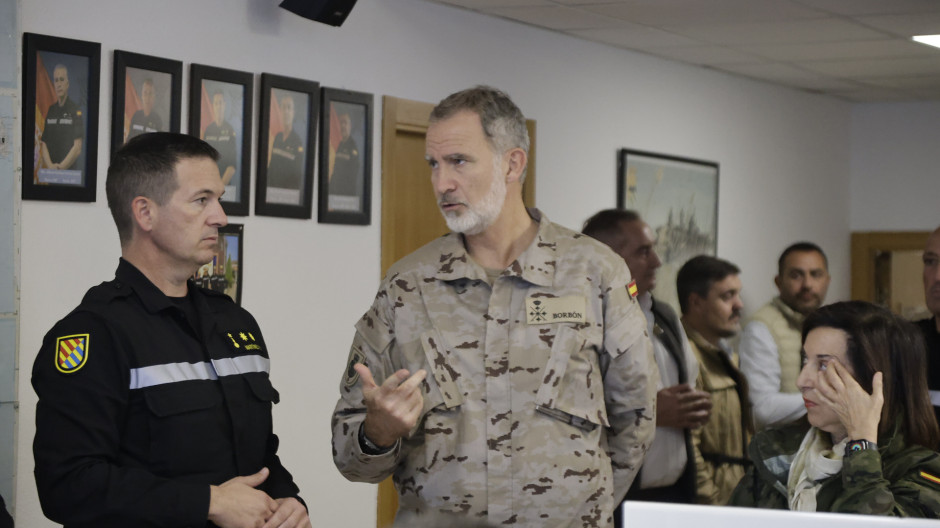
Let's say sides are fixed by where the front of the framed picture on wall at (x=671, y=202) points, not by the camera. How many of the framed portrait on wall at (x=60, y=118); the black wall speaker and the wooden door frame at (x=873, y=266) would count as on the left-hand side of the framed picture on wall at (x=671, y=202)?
1

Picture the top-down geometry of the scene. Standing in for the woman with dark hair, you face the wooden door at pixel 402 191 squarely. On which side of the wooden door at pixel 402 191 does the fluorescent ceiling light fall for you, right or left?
right

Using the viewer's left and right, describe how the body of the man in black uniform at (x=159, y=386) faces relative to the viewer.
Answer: facing the viewer and to the right of the viewer

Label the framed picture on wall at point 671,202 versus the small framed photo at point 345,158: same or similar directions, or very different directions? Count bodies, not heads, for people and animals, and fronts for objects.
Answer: same or similar directions

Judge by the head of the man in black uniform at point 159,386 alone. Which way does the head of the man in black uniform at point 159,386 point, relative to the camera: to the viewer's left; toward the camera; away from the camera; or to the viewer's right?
to the viewer's right

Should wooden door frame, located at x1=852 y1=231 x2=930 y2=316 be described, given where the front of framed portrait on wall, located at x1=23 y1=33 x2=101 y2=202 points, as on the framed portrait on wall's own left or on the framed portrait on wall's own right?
on the framed portrait on wall's own left

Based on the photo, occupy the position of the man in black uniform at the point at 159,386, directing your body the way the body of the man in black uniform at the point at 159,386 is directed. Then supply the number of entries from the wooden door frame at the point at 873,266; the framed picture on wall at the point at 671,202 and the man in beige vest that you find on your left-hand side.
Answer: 3

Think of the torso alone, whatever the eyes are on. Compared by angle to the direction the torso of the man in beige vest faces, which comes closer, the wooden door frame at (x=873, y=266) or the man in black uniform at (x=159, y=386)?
the man in black uniform

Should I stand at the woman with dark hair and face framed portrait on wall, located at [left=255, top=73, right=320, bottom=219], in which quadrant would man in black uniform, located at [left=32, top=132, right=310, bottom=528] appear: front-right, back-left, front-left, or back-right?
front-left

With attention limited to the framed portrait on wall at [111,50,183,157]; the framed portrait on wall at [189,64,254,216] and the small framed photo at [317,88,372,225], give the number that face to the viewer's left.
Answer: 0

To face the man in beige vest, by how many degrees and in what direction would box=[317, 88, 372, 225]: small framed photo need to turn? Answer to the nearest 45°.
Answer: approximately 45° to its left

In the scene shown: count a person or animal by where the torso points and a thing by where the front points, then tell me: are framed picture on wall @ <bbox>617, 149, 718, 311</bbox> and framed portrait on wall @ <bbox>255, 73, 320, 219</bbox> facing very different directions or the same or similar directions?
same or similar directions

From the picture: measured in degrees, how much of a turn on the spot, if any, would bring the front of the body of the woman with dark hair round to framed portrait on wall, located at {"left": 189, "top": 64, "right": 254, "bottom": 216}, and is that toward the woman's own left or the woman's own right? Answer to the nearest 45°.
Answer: approximately 90° to the woman's own right

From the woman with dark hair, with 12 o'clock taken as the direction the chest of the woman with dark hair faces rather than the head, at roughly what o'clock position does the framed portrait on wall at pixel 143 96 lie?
The framed portrait on wall is roughly at 2 o'clock from the woman with dark hair.

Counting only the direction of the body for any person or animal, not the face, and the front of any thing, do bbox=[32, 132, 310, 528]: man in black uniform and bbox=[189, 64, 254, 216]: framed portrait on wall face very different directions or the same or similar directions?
same or similar directions

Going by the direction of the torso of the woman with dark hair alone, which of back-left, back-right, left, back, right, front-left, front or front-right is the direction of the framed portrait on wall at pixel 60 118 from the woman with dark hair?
front-right
